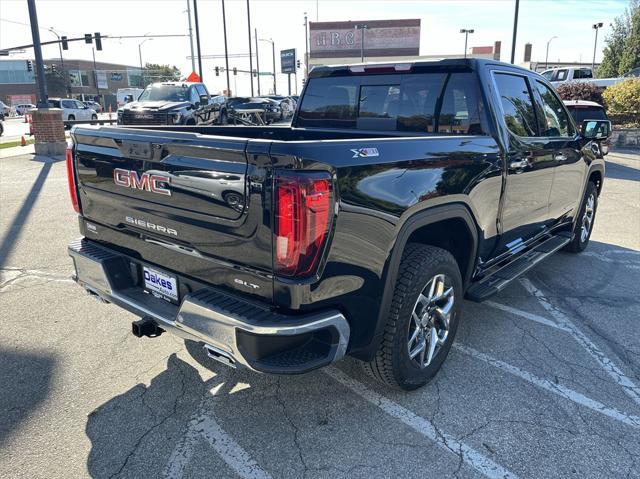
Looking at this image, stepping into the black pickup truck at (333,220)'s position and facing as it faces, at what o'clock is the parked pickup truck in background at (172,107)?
The parked pickup truck in background is roughly at 10 o'clock from the black pickup truck.

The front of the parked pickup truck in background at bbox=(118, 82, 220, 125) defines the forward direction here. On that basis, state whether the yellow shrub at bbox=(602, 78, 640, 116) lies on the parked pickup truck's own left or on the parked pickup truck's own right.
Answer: on the parked pickup truck's own left

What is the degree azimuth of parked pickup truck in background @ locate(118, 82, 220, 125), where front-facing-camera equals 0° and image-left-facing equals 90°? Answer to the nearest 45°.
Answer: approximately 45°

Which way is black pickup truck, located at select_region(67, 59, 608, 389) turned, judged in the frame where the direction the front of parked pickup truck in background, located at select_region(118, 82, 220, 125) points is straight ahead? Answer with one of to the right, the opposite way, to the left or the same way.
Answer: the opposite way

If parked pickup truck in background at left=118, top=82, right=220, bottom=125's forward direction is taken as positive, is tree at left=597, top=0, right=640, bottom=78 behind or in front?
behind

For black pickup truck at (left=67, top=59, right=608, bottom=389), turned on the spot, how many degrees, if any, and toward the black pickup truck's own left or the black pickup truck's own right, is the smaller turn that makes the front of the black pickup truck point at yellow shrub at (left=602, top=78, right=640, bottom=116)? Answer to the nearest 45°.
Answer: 0° — it already faces it

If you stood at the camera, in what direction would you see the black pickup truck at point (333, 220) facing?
facing away from the viewer and to the right of the viewer

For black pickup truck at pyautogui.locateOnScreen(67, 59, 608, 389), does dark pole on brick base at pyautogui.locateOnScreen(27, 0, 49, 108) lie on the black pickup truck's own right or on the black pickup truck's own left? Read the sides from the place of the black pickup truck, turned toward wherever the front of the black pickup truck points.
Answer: on the black pickup truck's own left

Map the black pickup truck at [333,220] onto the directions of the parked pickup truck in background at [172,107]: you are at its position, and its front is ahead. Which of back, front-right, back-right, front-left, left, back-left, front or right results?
front-left
